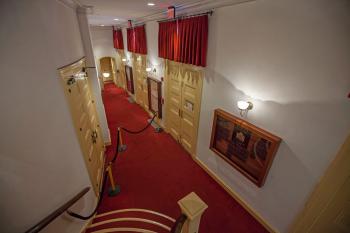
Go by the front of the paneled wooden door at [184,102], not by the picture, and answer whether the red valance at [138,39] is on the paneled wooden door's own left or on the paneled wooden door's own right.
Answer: on the paneled wooden door's own right

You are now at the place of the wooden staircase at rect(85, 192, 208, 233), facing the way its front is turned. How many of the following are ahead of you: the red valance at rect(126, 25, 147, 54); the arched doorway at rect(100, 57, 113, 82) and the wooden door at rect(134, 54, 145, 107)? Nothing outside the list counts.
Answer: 3

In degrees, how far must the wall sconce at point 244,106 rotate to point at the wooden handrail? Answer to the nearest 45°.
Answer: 0° — it already faces it

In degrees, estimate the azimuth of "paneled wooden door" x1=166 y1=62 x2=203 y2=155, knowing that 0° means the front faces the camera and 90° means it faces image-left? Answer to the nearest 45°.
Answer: approximately 45°

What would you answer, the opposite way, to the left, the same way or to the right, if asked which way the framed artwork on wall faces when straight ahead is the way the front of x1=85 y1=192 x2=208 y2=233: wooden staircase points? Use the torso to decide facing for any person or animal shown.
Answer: to the left

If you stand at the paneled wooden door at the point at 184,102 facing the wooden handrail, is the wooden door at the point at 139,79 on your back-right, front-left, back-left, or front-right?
back-right

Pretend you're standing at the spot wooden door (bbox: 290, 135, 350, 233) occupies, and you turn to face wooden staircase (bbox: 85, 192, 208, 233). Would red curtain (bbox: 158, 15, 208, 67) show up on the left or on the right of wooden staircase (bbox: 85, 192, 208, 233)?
right

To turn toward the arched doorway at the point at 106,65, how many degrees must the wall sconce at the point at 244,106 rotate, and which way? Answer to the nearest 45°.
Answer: approximately 90° to its right
